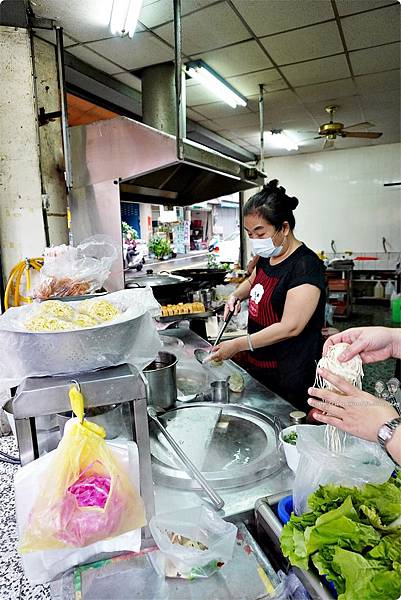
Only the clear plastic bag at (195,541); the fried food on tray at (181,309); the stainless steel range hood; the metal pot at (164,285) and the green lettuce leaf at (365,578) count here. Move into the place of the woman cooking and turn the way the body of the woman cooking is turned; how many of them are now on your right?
3

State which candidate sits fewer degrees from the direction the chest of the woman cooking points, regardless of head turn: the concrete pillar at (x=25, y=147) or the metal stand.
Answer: the metal stand

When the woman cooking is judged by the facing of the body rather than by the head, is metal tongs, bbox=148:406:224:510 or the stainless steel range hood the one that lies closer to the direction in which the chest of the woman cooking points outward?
the metal tongs

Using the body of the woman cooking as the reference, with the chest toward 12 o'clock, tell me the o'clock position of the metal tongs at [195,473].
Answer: The metal tongs is roughly at 11 o'clock from the woman cooking.

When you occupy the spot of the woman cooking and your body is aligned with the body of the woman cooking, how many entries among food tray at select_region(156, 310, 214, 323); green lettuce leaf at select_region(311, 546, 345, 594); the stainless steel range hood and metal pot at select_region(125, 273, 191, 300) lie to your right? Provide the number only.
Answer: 3

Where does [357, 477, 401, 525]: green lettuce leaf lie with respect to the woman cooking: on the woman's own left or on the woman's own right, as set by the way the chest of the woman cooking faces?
on the woman's own left

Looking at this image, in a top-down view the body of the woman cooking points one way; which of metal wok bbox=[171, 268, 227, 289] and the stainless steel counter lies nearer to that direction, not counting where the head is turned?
the stainless steel counter

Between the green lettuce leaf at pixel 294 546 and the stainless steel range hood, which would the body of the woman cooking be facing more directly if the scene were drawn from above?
the green lettuce leaf

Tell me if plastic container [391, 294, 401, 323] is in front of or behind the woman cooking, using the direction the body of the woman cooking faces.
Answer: behind

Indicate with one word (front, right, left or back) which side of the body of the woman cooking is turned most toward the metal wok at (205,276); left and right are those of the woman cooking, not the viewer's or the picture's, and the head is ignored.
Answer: right

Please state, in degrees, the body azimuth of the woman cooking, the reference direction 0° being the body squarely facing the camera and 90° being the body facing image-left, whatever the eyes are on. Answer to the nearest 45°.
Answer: approximately 45°

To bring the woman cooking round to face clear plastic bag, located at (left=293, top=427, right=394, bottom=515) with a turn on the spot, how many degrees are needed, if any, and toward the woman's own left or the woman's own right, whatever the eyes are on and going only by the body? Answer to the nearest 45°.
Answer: approximately 45° to the woman's own left
